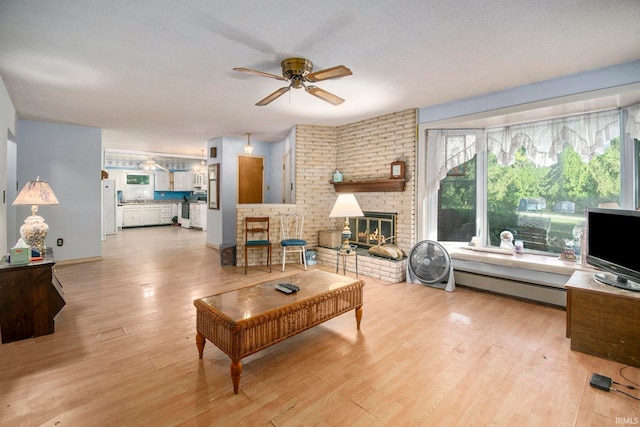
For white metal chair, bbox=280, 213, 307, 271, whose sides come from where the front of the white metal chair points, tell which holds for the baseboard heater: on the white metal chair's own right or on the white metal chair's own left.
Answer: on the white metal chair's own left

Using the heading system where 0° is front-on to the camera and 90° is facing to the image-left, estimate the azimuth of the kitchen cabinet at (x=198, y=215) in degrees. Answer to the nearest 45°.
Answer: approximately 45°

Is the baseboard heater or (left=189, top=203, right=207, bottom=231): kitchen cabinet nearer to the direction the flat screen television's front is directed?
the kitchen cabinet

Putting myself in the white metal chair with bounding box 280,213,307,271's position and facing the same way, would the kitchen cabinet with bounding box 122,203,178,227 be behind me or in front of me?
behind

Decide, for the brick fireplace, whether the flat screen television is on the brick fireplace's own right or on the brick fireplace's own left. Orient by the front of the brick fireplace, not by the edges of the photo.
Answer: on the brick fireplace's own left

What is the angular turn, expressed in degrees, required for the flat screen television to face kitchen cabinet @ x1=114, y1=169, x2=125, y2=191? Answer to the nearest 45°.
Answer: approximately 45° to its right

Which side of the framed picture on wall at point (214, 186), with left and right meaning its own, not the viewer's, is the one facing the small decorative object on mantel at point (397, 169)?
left

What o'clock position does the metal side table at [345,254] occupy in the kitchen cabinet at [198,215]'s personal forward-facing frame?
The metal side table is roughly at 10 o'clock from the kitchen cabinet.

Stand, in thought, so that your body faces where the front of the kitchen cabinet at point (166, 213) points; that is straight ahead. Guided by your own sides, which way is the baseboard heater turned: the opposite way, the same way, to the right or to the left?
to the right

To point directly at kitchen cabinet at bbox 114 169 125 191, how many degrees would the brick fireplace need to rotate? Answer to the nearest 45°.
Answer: approximately 90° to its right
